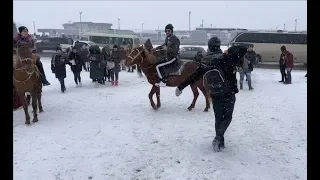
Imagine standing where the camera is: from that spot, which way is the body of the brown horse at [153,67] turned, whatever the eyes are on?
to the viewer's left

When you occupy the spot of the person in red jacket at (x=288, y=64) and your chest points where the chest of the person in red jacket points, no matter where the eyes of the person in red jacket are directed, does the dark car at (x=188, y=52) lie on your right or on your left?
on your right

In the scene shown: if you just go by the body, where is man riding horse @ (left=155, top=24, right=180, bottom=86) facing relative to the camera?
to the viewer's left

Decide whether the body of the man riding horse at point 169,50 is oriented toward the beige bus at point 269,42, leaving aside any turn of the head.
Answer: no

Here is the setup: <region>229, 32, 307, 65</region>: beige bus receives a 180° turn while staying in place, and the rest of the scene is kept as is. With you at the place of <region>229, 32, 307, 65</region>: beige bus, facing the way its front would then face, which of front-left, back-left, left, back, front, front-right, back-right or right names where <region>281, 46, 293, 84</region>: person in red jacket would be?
right

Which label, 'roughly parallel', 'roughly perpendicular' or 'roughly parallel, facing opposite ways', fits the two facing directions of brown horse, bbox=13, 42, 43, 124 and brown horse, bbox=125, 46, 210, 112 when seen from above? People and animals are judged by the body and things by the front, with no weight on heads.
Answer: roughly perpendicular

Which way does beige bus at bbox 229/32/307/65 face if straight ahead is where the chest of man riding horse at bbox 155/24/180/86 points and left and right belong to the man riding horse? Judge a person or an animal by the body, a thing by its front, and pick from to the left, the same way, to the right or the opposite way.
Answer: the same way

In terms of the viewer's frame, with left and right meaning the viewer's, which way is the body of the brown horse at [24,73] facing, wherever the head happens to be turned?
facing the viewer

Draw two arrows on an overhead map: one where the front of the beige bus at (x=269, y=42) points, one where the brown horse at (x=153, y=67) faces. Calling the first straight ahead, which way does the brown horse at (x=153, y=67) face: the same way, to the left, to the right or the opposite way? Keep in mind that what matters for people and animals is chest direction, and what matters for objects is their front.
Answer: the same way

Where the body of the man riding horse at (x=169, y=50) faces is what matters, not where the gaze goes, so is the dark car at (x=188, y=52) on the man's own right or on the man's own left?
on the man's own right

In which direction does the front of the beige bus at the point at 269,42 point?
to the viewer's left
